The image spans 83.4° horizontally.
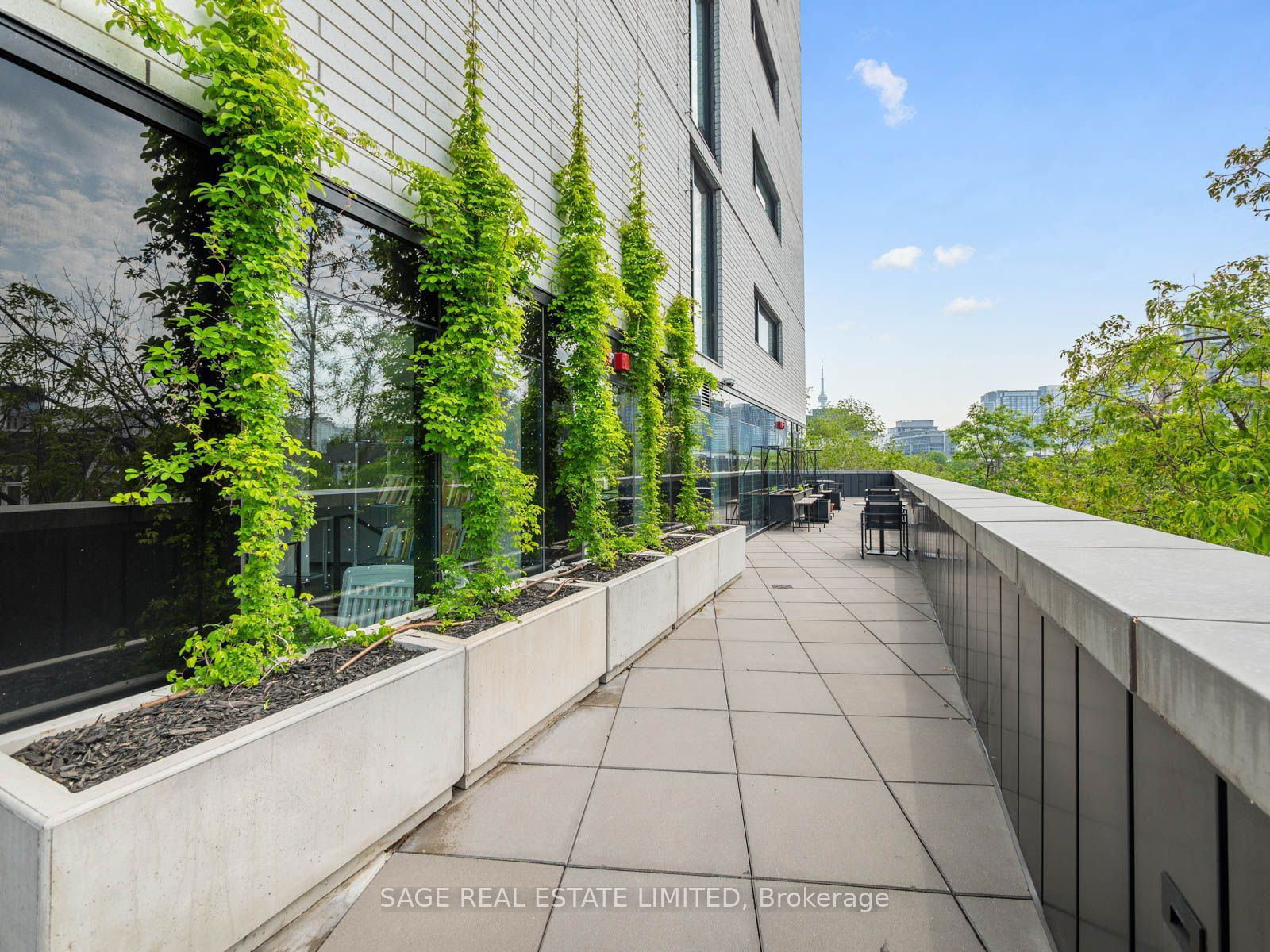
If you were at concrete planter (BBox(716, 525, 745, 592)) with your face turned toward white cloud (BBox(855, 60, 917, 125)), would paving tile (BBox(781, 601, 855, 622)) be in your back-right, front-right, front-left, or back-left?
back-right

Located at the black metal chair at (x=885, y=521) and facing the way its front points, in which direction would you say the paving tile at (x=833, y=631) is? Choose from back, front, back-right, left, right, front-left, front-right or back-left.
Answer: back

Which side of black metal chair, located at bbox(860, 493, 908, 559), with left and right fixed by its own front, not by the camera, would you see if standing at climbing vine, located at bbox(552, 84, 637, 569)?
back

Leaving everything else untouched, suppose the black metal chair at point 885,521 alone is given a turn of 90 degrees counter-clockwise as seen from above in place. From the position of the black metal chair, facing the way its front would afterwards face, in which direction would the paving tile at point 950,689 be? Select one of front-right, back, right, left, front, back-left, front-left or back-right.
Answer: left

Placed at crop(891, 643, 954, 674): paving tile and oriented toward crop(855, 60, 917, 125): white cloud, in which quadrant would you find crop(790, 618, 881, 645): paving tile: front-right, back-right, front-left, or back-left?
front-left

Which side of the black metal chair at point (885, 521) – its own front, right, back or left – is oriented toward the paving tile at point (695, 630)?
back

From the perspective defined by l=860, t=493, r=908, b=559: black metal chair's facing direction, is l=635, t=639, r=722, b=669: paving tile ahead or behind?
behind

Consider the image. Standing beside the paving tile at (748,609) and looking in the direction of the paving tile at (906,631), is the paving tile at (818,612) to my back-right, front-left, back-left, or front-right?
front-left
